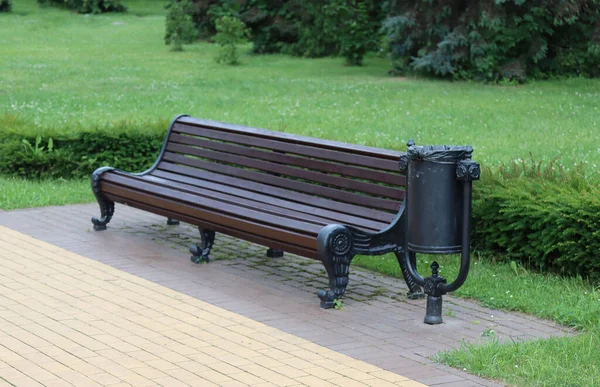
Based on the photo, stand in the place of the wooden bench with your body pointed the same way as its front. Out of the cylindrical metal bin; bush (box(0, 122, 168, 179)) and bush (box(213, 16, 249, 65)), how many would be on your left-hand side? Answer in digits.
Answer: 1

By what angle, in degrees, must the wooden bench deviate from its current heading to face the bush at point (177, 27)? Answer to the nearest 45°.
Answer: approximately 135° to its right

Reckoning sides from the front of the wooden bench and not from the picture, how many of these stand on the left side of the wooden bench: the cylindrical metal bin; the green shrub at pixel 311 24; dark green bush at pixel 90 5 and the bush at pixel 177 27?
1

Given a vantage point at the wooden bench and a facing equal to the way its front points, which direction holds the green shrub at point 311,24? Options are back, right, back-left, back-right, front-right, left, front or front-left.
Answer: back-right

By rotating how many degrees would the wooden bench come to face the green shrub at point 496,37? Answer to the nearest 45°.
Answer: approximately 135° to its right

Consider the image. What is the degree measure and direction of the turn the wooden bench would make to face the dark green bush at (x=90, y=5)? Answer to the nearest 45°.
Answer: approximately 135° to its right

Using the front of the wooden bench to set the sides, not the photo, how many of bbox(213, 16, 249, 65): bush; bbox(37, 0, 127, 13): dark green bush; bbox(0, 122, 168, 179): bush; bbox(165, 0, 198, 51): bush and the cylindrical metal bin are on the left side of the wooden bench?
1

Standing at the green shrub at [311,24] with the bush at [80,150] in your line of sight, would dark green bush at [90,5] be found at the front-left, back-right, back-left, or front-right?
back-right

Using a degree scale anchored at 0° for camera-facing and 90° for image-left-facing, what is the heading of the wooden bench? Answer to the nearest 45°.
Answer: approximately 45°

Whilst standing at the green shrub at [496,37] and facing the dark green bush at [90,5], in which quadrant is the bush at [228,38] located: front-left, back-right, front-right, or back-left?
front-left

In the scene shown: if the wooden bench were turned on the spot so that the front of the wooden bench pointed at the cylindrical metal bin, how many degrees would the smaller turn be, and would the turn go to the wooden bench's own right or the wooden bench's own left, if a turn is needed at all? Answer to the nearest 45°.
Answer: approximately 90° to the wooden bench's own left

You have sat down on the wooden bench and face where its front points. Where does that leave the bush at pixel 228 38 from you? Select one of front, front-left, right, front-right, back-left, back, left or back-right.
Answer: back-right

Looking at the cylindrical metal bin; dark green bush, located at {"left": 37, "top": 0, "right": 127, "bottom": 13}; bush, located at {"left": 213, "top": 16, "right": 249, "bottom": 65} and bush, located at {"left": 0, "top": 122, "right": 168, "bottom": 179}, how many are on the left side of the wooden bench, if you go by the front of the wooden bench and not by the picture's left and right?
1

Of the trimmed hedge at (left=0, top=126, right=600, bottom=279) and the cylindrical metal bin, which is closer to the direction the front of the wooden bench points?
the cylindrical metal bin

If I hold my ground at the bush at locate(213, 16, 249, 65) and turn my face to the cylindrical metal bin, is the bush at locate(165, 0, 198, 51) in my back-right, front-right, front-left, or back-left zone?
back-right
